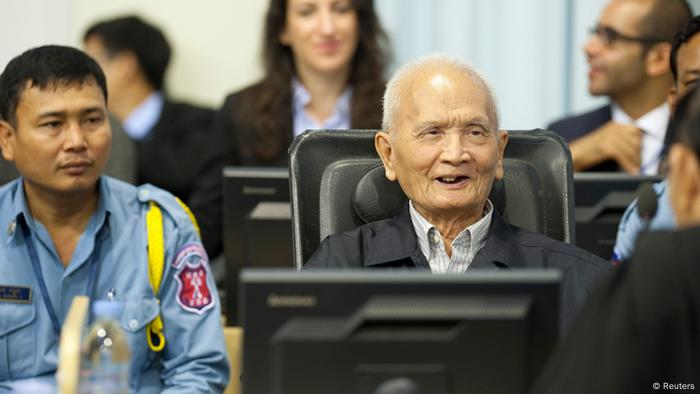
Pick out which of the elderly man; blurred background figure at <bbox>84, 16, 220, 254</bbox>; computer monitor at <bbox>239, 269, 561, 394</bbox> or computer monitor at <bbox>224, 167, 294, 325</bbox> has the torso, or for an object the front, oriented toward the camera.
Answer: the elderly man

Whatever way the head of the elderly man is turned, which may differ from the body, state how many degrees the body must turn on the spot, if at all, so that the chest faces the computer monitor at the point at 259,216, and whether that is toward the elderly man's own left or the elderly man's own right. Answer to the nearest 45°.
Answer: approximately 135° to the elderly man's own right

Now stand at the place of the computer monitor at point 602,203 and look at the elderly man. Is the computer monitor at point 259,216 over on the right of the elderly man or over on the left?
right

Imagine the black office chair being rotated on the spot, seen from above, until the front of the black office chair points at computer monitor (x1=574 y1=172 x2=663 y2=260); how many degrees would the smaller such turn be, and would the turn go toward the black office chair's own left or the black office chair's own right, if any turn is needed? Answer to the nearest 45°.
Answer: approximately 135° to the black office chair's own left

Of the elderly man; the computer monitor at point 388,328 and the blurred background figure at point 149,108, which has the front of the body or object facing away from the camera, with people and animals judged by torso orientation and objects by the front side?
the computer monitor

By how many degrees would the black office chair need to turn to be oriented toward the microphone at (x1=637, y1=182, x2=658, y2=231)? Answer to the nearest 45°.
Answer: approximately 90° to its left

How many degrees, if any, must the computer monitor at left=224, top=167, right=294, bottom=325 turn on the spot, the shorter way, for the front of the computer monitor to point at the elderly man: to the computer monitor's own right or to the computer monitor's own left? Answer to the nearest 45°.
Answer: approximately 135° to the computer monitor's own right

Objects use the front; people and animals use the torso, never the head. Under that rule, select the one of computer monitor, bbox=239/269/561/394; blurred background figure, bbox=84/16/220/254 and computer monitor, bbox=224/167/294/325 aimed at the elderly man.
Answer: computer monitor, bbox=239/269/561/394

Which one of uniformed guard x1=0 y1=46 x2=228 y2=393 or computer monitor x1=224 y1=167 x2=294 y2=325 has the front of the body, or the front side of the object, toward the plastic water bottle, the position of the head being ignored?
the uniformed guard
